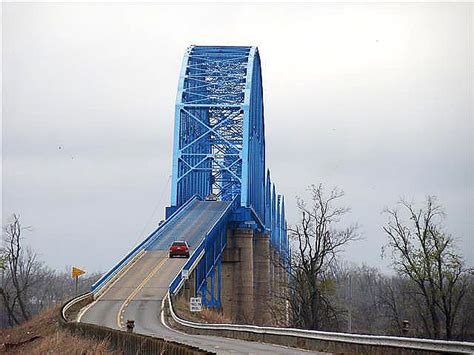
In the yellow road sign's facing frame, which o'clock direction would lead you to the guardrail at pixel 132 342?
The guardrail is roughly at 12 o'clock from the yellow road sign.

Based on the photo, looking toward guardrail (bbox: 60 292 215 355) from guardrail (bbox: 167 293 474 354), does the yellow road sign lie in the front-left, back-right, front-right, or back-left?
front-right

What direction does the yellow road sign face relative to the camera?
toward the camera

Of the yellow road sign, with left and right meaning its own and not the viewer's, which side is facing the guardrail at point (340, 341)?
front
